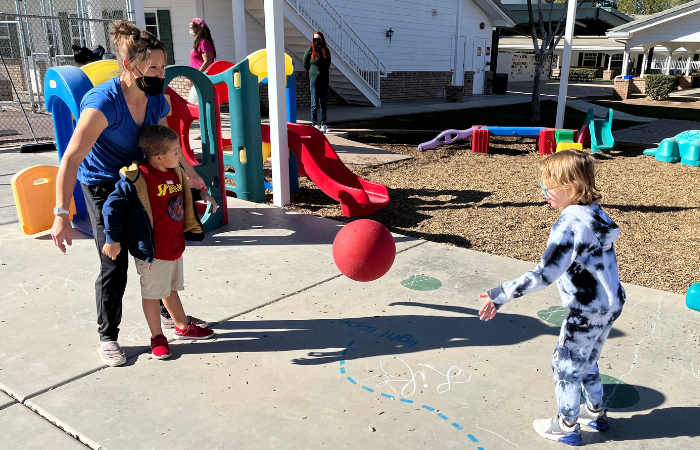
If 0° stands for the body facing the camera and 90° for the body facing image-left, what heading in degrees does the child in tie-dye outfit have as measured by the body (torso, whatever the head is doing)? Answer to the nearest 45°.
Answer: approximately 90°

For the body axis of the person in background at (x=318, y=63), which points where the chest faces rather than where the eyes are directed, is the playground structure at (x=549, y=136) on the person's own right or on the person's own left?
on the person's own left

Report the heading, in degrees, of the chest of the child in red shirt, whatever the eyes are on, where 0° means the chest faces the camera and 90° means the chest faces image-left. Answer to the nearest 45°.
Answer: approximately 315°

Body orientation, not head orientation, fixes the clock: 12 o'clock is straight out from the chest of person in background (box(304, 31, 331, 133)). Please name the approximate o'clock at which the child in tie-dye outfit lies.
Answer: The child in tie-dye outfit is roughly at 12 o'clock from the person in background.

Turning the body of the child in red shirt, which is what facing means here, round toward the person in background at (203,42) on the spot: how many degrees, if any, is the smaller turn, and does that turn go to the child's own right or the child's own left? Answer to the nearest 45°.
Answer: approximately 135° to the child's own left

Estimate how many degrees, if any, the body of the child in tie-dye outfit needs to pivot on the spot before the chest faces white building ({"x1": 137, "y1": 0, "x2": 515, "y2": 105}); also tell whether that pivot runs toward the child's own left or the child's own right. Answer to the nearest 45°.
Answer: approximately 90° to the child's own right

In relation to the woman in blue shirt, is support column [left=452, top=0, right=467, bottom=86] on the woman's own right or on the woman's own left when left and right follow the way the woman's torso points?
on the woman's own left

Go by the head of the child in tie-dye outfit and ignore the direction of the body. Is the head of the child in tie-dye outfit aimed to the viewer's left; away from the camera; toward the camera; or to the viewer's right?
to the viewer's left

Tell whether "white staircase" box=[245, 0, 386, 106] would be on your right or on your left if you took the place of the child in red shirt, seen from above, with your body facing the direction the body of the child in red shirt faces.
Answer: on your left

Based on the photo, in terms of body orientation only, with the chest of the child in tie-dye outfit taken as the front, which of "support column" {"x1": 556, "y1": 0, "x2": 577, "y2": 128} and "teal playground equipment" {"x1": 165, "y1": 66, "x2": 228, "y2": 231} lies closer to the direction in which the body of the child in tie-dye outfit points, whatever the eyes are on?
the teal playground equipment

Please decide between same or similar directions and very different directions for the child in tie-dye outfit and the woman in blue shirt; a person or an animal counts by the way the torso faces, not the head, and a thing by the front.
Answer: very different directions

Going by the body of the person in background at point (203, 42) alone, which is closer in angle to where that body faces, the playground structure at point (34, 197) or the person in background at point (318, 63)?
the playground structure

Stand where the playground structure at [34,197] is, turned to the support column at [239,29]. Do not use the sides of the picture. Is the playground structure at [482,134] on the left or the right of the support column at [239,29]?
right

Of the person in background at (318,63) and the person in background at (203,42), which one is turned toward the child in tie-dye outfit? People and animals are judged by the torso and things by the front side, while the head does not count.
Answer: the person in background at (318,63)
